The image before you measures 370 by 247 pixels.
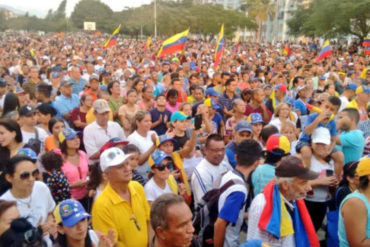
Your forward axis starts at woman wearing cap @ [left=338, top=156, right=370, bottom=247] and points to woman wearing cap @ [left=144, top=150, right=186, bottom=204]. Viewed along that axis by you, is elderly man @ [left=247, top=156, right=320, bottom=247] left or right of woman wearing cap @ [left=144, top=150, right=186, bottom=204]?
left

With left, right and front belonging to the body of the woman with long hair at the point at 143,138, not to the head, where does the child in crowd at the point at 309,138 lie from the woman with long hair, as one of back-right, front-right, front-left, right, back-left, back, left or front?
front-left

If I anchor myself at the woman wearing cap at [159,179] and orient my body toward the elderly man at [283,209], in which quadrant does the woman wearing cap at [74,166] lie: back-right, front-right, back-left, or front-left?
back-right

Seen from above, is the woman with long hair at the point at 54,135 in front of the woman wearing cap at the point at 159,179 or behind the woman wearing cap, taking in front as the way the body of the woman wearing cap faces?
behind

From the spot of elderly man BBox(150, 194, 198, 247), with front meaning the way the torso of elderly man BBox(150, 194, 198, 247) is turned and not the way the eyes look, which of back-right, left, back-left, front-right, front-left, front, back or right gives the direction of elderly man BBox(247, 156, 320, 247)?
left

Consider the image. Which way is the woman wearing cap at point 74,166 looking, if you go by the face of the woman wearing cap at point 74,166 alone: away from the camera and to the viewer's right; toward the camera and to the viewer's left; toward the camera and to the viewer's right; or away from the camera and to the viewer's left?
toward the camera and to the viewer's right
